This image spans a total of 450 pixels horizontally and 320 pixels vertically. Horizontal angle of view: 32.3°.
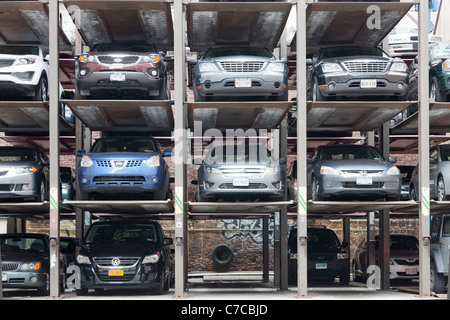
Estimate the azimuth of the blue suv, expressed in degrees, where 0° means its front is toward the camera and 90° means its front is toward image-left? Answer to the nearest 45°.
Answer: approximately 0°

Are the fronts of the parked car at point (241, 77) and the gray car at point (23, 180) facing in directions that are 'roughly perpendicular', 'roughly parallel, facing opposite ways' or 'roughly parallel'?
roughly parallel

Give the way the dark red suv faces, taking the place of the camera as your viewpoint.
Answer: facing the viewer

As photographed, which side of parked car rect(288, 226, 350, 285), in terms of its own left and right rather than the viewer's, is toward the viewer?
front

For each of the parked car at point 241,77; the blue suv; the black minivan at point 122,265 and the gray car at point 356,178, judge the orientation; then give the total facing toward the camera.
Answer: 4

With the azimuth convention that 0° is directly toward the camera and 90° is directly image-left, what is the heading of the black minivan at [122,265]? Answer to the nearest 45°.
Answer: approximately 0°

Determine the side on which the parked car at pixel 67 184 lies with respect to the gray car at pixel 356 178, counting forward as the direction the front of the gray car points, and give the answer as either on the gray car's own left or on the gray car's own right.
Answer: on the gray car's own right

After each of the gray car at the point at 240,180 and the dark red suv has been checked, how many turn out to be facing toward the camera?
2

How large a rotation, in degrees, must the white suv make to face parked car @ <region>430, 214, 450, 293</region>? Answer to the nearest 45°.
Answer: approximately 135° to its left

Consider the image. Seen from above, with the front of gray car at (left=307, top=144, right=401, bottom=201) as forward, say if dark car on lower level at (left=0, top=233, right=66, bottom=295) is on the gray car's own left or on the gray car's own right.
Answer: on the gray car's own right

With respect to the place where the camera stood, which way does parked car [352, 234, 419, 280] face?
facing the viewer and to the right of the viewer

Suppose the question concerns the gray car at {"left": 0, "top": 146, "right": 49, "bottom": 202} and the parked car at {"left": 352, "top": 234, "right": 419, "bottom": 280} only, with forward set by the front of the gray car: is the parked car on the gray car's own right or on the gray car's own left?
on the gray car's own left

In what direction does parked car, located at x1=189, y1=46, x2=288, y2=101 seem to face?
toward the camera
